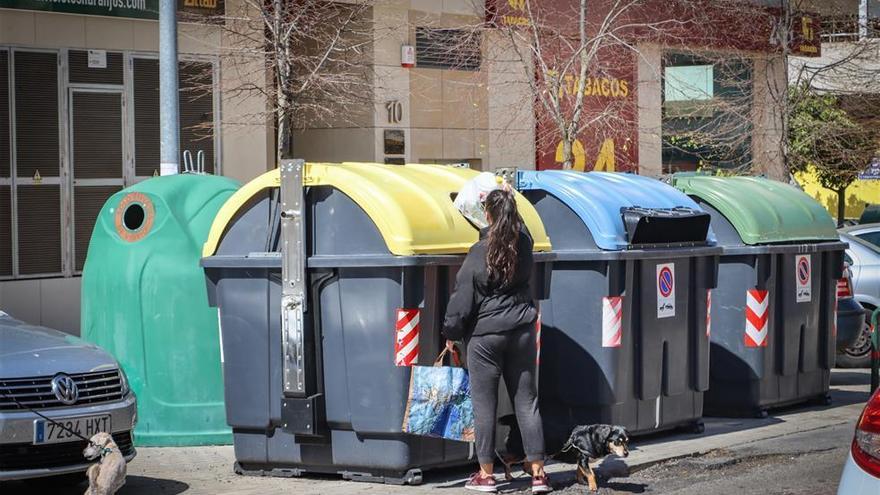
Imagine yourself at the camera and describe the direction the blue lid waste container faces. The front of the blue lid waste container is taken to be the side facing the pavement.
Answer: facing the viewer and to the right of the viewer

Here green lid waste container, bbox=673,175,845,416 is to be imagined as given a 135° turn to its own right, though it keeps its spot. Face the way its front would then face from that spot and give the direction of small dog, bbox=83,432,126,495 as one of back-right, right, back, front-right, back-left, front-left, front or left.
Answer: front-left

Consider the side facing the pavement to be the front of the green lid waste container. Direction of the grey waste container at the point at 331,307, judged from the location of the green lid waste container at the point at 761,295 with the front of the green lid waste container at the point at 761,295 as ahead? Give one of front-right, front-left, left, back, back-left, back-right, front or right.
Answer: right

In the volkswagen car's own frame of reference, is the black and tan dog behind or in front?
in front

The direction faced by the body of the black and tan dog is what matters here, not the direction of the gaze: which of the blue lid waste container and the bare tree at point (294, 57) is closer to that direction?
the blue lid waste container

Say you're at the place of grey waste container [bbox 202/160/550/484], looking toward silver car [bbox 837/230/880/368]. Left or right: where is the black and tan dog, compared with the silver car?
right

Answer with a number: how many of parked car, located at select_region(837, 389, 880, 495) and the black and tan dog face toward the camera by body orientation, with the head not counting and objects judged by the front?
0

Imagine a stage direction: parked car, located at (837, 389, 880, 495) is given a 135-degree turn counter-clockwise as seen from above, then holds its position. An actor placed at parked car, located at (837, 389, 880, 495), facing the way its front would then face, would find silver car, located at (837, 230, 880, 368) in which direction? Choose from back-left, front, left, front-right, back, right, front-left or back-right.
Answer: right

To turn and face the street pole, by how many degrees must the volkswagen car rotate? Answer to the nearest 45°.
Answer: approximately 135° to its left

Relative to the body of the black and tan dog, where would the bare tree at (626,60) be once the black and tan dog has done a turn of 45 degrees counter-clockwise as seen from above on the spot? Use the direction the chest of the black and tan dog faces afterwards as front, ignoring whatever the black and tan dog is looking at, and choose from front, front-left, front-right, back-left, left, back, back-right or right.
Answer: front-left

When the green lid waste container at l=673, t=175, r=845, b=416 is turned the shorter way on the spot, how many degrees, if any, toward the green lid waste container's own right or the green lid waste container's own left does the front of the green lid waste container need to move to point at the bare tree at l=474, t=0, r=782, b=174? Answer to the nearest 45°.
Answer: approximately 135° to the green lid waste container's own left

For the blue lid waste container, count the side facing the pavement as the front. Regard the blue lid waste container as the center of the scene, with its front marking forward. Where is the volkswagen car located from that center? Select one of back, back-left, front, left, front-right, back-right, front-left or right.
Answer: right

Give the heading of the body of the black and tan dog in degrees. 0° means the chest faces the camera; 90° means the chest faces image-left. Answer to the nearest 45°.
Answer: approximately 270°

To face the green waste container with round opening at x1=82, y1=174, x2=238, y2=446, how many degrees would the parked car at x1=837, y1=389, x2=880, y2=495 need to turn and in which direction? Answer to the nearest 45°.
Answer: approximately 90° to its left

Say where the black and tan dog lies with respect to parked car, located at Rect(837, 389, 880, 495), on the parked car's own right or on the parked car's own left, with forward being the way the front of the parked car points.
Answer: on the parked car's own left

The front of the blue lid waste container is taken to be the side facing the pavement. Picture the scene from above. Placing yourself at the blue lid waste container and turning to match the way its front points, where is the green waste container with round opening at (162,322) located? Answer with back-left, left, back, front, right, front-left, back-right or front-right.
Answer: back-right
